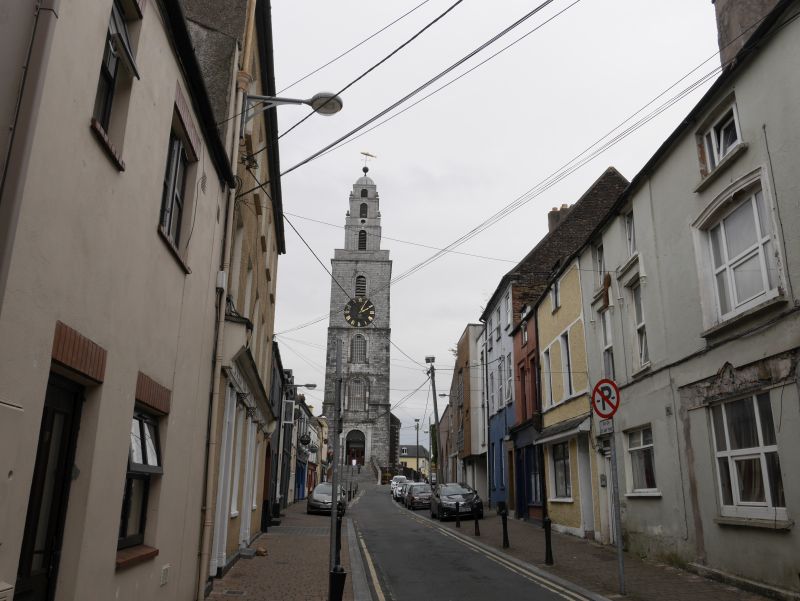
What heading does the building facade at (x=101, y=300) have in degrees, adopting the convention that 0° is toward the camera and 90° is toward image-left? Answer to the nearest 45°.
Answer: approximately 315°

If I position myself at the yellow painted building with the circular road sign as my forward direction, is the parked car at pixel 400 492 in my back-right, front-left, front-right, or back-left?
back-right

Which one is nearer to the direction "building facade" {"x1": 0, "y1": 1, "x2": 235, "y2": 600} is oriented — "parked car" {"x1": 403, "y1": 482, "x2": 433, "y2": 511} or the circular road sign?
the circular road sign

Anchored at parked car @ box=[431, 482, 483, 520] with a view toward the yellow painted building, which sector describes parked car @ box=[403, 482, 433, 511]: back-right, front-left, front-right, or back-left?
back-left

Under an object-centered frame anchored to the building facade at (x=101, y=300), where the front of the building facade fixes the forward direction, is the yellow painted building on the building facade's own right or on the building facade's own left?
on the building facade's own left

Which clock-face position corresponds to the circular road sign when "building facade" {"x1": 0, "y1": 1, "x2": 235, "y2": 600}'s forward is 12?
The circular road sign is roughly at 10 o'clock from the building facade.

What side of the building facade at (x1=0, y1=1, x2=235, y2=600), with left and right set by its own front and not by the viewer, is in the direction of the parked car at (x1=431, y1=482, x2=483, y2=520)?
left

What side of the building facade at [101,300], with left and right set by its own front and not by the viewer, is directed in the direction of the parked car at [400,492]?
left
